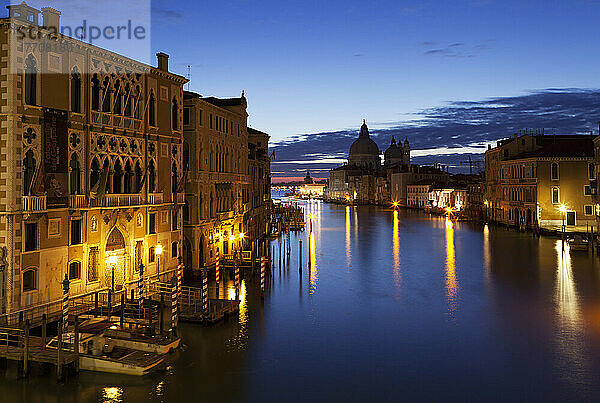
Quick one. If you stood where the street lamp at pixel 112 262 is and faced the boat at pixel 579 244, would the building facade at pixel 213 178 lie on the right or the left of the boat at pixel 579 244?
left

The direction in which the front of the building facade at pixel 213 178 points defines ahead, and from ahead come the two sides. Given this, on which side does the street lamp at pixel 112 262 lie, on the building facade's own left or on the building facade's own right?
on the building facade's own right

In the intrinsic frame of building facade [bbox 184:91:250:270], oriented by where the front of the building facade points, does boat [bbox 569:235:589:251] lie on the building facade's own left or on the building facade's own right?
on the building facade's own left

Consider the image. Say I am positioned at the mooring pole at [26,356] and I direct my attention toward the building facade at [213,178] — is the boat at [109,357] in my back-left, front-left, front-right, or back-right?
front-right

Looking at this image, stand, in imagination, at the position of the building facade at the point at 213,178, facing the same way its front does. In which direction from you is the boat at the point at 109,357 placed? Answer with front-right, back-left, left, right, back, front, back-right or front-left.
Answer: front-right

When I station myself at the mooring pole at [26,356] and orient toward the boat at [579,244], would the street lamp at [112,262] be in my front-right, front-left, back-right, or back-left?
front-left

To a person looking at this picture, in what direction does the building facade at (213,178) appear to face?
facing the viewer and to the right of the viewer

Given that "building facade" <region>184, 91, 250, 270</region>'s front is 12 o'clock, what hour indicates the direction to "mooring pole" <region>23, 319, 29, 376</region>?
The mooring pole is roughly at 2 o'clock from the building facade.

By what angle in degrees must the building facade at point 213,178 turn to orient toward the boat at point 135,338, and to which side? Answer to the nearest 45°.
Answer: approximately 45° to its right
